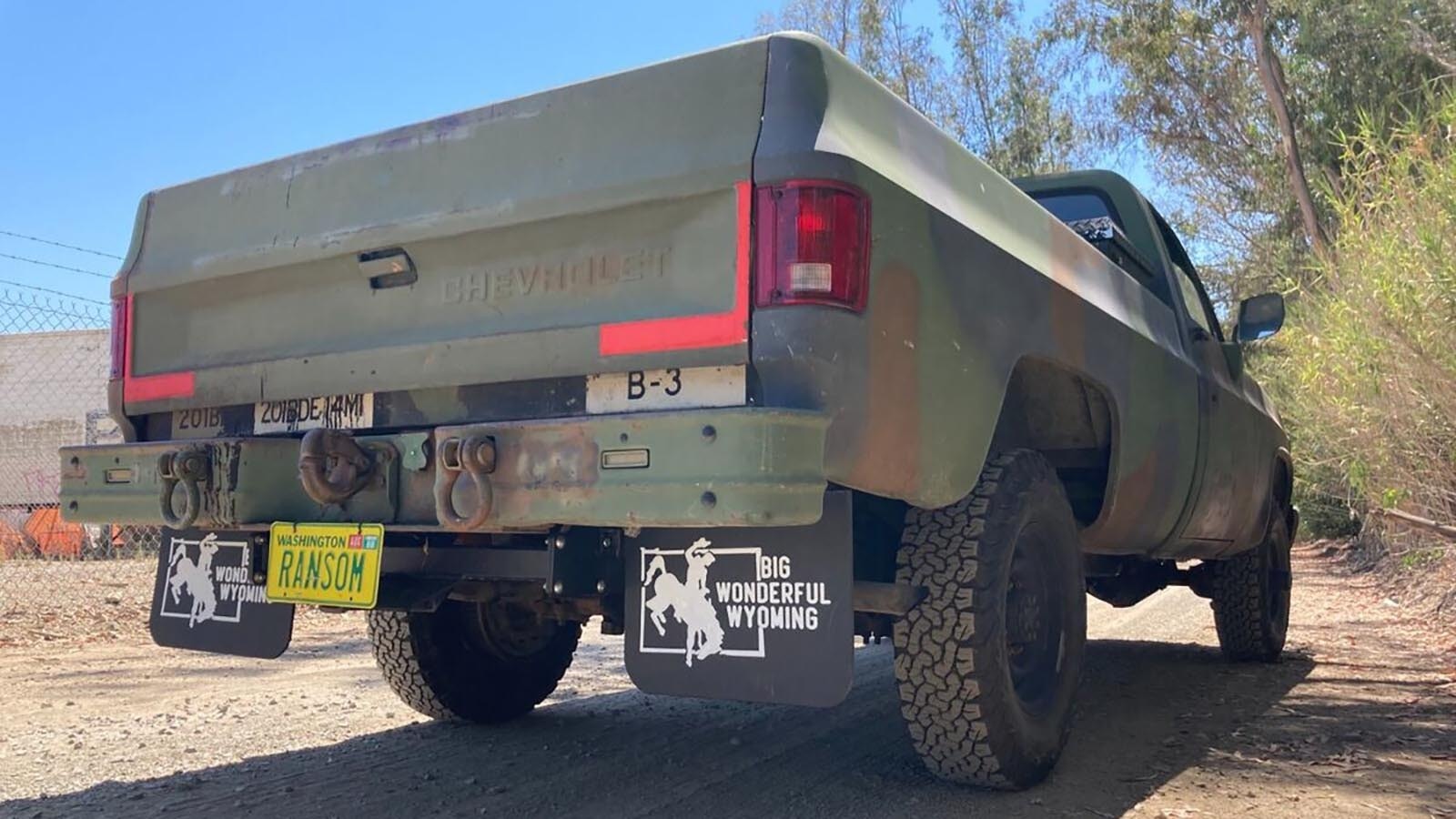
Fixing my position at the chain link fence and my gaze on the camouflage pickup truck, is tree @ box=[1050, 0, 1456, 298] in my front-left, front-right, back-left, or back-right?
front-left

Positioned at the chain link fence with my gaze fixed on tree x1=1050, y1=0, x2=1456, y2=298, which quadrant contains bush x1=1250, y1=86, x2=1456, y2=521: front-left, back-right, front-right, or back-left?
front-right

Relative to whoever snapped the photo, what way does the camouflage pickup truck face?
facing away from the viewer and to the right of the viewer

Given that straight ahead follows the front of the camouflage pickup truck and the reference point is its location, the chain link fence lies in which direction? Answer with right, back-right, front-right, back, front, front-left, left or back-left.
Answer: left

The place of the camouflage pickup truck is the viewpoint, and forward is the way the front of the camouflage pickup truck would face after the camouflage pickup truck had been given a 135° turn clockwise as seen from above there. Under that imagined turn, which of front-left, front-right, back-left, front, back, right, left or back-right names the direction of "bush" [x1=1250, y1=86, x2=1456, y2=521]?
back-left

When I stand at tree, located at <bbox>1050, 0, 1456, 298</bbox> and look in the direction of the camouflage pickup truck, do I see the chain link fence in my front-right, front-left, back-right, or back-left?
front-right

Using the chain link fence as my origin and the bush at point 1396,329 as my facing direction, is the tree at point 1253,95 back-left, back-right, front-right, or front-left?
front-left

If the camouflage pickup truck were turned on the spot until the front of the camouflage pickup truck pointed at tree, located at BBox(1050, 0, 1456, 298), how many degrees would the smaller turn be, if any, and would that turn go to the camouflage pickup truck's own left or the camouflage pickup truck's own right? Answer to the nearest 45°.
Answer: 0° — it already faces it
